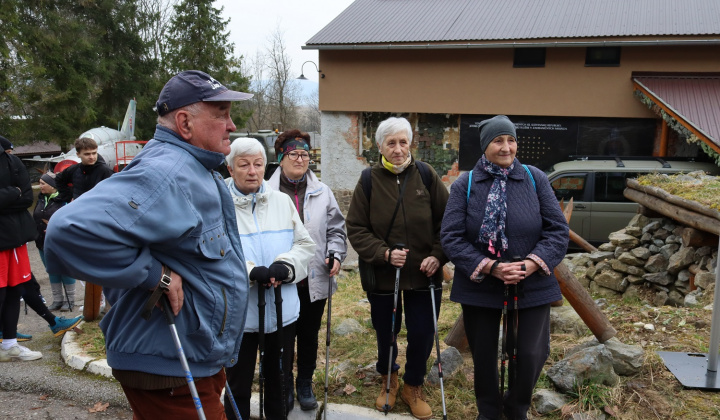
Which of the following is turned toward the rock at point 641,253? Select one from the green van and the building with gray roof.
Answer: the building with gray roof

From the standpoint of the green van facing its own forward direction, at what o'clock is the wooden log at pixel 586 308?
The wooden log is roughly at 9 o'clock from the green van.

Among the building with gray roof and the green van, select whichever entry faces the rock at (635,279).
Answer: the building with gray roof

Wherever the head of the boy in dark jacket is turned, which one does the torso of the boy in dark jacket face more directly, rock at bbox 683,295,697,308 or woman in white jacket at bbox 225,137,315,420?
the woman in white jacket

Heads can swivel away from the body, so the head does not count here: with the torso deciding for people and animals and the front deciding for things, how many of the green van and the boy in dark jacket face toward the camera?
1

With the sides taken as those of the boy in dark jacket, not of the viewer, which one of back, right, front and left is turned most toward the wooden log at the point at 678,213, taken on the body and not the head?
left

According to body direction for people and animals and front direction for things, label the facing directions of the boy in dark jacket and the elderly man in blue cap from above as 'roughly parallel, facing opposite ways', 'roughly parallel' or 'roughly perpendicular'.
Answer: roughly perpendicular

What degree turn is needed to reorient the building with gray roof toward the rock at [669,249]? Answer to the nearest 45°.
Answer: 0° — it already faces it

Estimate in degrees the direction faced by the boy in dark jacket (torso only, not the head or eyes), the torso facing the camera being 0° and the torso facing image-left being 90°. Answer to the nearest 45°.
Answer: approximately 0°

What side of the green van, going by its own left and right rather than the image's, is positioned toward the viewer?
left

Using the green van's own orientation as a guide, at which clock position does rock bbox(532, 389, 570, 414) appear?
The rock is roughly at 9 o'clock from the green van.

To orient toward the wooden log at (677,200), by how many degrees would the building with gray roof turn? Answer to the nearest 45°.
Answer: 0° — it already faces it
